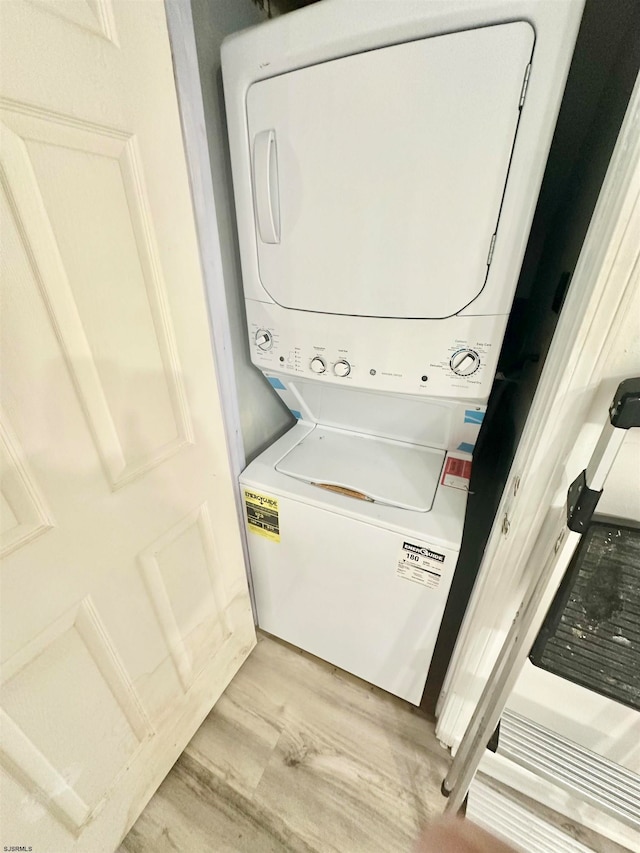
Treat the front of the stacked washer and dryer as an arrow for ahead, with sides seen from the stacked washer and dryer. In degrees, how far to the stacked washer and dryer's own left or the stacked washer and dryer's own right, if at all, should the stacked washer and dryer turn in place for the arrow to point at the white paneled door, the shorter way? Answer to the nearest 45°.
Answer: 0° — it already faces it

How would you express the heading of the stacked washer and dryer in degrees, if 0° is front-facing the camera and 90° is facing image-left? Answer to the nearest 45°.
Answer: approximately 45°
